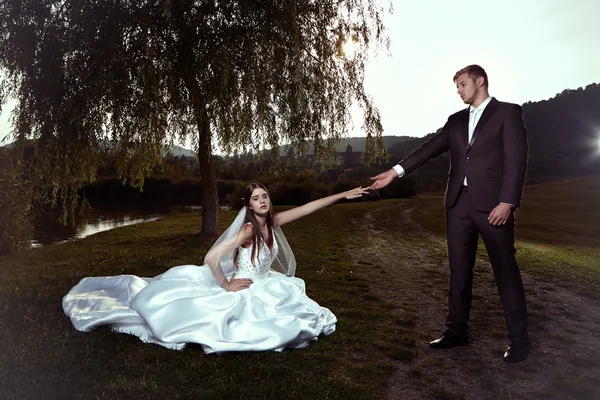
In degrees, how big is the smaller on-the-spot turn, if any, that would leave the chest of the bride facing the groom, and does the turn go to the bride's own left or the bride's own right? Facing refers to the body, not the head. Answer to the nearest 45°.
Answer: approximately 45° to the bride's own left

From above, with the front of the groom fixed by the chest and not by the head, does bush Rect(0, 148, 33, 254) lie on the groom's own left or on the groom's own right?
on the groom's own right

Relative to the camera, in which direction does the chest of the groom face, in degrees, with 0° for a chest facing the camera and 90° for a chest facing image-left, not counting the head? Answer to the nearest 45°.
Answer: approximately 45°

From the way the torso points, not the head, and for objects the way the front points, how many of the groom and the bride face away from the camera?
0

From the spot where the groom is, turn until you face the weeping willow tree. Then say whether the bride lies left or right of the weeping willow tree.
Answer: left

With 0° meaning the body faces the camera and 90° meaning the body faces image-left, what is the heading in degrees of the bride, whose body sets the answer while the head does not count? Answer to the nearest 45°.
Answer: approximately 315°

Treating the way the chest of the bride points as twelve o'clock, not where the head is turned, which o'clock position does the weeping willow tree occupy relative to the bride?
The weeping willow tree is roughly at 7 o'clock from the bride.

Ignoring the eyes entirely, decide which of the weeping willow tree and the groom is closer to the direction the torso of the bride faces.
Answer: the groom

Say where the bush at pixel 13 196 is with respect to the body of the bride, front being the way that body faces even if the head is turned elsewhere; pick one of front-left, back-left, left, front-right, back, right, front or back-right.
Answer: back

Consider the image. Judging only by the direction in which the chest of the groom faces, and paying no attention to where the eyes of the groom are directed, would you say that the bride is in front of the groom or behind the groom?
in front

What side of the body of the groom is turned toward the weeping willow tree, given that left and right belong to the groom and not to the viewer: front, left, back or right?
right

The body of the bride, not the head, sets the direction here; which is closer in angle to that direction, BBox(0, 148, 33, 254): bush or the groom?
the groom
